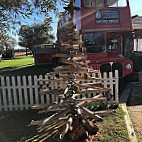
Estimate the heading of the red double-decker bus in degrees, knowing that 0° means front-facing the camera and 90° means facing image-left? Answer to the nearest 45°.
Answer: approximately 0°
